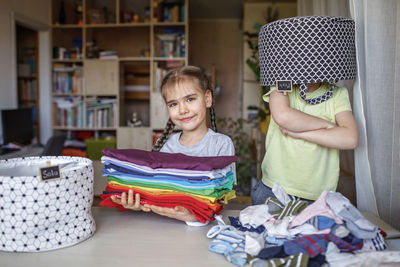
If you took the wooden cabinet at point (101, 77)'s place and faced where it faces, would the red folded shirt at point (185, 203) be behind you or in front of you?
in front

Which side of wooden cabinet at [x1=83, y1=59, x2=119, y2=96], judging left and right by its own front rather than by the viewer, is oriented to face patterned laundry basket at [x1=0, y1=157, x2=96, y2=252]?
front

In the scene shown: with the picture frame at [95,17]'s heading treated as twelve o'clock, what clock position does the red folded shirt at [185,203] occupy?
The red folded shirt is roughly at 12 o'clock from the picture frame.

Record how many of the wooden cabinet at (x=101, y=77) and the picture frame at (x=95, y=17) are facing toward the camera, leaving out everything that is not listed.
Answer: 2

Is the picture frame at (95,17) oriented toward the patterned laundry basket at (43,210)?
yes

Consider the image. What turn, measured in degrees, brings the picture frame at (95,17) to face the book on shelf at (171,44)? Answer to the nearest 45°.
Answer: approximately 45° to its left

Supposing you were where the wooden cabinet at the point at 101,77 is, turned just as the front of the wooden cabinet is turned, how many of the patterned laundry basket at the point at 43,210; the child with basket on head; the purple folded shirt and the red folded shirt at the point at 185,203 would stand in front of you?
4

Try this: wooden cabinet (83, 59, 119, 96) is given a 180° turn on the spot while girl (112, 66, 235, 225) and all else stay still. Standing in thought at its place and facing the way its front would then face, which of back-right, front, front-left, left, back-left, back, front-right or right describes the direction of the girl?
back

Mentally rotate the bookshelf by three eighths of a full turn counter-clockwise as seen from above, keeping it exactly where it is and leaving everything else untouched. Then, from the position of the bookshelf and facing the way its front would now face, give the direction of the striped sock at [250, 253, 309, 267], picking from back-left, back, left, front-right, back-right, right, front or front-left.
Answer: back-right
